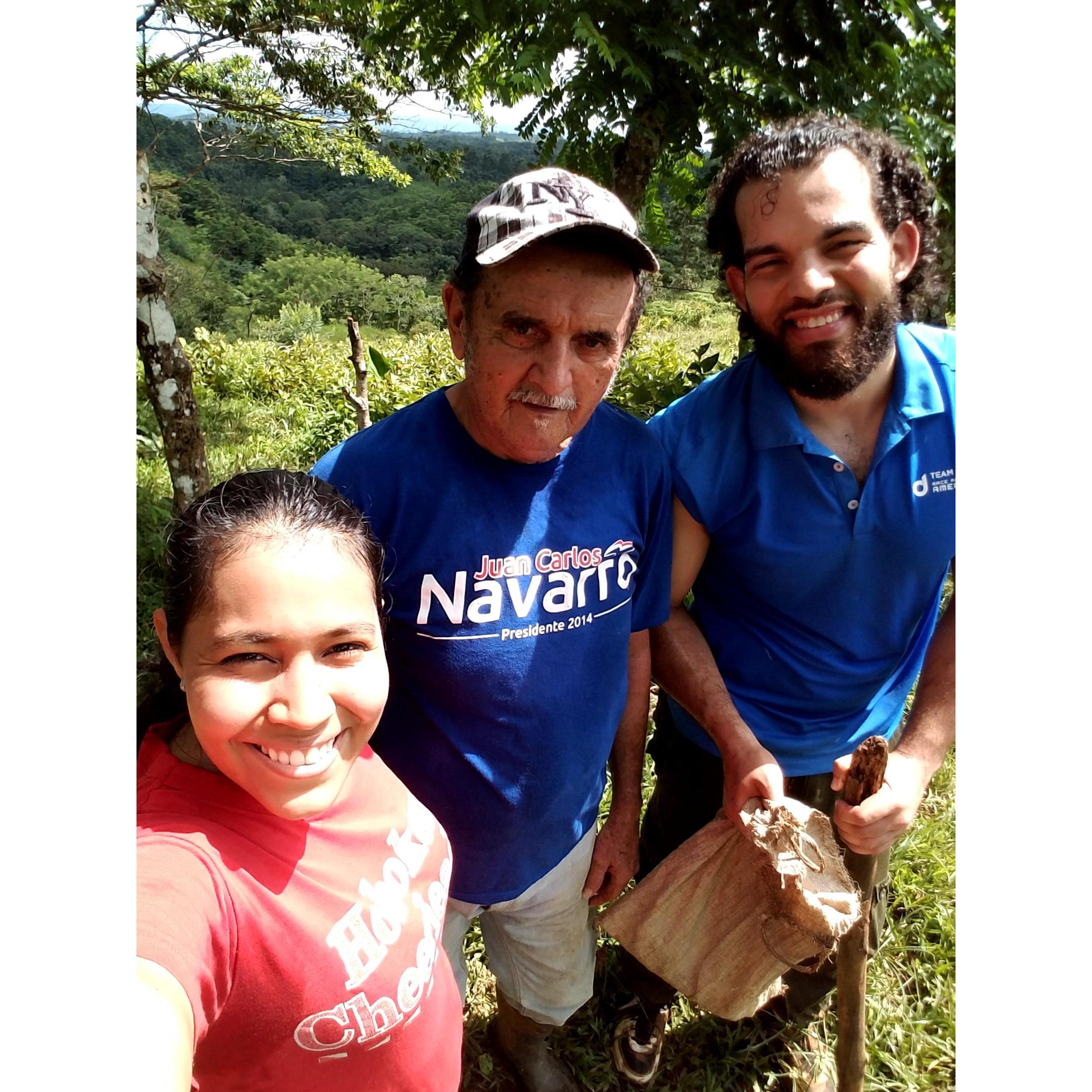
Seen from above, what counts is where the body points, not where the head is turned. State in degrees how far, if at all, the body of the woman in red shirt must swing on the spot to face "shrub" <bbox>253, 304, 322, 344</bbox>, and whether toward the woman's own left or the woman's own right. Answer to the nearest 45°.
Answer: approximately 135° to the woman's own left

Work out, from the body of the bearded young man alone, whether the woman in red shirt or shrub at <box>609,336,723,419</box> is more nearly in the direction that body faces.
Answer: the woman in red shirt

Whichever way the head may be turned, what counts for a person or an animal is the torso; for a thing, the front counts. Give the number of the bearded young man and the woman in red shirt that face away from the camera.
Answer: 0

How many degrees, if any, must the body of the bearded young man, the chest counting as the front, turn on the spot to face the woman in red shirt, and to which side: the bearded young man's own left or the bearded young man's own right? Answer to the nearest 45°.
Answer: approximately 45° to the bearded young man's own right

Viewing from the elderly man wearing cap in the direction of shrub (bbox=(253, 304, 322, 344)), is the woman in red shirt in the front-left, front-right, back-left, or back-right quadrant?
back-left

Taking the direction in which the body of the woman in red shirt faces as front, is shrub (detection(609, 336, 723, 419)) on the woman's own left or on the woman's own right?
on the woman's own left

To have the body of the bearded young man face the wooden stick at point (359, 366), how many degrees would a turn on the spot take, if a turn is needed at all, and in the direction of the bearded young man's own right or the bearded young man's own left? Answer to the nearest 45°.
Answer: approximately 135° to the bearded young man's own right

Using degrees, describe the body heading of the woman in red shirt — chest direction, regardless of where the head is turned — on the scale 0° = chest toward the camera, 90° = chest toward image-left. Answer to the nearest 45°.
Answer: approximately 315°

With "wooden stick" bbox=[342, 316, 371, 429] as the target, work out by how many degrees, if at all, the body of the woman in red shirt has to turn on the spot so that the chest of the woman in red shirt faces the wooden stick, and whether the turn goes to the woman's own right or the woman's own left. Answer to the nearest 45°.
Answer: approximately 135° to the woman's own left
